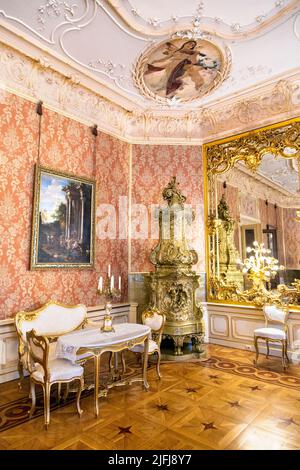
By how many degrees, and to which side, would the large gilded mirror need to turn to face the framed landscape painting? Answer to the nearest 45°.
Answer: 0° — it already faces it

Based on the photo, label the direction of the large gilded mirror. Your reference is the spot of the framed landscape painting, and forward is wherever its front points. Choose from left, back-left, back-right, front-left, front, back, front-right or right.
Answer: front-left

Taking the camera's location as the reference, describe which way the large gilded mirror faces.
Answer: facing the viewer and to the left of the viewer

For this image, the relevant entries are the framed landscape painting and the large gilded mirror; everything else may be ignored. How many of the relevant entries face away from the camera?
0

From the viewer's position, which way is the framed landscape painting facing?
facing the viewer and to the right of the viewer
